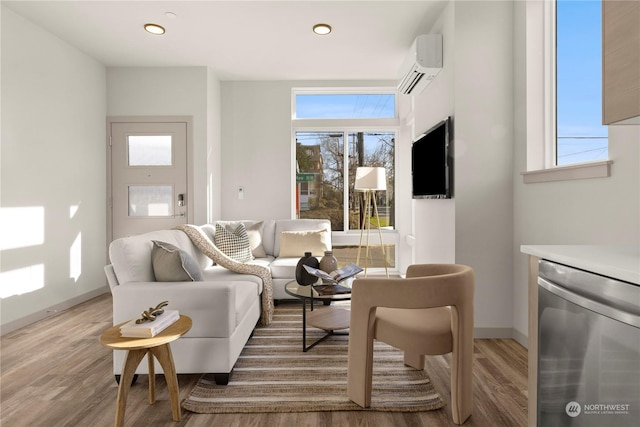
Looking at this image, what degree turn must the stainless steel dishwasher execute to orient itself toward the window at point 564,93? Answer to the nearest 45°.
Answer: approximately 135° to its right

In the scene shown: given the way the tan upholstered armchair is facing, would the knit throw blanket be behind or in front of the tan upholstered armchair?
in front

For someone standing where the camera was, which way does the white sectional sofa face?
facing the viewer and to the right of the viewer

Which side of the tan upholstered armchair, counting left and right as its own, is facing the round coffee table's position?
front

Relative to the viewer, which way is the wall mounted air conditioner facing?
to the viewer's left

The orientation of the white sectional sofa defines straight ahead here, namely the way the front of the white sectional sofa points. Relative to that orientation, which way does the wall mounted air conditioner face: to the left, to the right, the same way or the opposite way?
the opposite way

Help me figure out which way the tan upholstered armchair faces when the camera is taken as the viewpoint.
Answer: facing away from the viewer and to the left of the viewer

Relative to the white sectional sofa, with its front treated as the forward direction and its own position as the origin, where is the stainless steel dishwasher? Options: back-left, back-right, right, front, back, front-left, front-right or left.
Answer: front

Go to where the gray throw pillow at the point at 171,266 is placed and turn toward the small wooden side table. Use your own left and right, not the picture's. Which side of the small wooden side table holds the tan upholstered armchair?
left

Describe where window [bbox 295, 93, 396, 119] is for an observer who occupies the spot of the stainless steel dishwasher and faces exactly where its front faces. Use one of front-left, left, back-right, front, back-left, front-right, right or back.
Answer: right

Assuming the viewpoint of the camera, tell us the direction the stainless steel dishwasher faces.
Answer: facing the viewer and to the left of the viewer

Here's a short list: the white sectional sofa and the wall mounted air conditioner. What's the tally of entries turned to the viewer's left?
1

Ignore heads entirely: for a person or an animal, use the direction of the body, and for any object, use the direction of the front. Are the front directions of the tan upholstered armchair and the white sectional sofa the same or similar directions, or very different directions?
very different directions

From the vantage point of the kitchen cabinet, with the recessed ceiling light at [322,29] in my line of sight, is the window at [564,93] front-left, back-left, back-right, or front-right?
front-right
